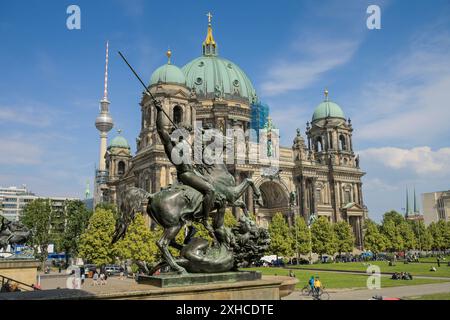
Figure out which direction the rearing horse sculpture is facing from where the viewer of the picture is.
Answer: facing to the right of the viewer

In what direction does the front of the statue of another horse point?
to the viewer's right
